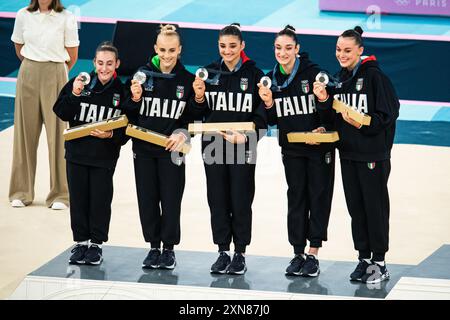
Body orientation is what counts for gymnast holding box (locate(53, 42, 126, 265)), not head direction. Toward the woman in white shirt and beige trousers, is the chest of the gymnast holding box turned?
no

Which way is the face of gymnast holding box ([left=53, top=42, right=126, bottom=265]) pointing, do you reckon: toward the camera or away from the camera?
toward the camera

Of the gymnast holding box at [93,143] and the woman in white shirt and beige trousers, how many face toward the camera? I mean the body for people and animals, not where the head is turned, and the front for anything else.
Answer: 2

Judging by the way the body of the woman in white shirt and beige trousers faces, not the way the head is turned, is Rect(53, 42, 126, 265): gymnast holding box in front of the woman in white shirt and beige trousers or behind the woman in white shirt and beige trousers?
in front

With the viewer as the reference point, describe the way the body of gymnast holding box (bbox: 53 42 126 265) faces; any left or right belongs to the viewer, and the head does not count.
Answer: facing the viewer

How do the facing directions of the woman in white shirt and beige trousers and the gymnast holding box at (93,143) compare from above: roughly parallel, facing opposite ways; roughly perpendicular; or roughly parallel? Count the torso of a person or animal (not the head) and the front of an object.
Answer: roughly parallel
